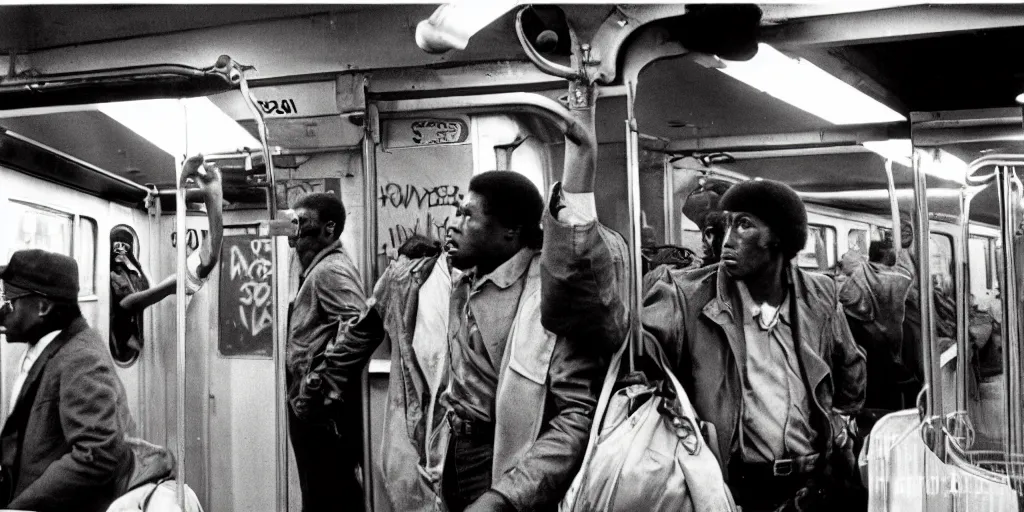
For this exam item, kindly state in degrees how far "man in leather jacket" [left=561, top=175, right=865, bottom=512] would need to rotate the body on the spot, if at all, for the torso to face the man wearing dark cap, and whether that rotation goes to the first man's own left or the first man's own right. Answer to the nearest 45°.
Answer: approximately 90° to the first man's own right

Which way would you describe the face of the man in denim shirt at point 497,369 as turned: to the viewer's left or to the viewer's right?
to the viewer's left

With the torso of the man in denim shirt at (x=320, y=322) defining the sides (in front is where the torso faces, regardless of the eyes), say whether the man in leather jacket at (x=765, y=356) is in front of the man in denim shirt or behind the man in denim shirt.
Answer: behind

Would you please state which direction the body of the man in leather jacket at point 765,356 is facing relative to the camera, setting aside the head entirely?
toward the camera

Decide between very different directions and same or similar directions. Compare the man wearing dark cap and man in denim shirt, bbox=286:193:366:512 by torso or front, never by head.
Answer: same or similar directions

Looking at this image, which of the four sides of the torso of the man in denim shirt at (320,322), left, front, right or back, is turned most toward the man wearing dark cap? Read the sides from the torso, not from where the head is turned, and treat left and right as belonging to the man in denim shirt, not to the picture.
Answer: front

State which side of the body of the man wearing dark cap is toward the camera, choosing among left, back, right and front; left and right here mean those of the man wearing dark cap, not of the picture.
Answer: left

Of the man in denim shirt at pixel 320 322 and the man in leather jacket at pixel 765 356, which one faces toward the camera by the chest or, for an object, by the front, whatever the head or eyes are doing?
the man in leather jacket

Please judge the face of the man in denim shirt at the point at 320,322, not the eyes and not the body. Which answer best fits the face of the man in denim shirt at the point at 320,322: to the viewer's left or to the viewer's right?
to the viewer's left

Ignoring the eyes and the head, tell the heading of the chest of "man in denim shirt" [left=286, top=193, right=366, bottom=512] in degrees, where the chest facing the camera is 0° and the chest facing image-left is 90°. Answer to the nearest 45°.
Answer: approximately 90°

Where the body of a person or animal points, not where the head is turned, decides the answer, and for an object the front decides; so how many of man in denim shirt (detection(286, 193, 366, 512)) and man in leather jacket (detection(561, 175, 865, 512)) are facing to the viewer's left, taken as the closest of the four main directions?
1

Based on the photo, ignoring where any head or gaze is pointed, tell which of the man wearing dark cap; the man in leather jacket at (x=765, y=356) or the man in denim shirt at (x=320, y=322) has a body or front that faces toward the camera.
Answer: the man in leather jacket

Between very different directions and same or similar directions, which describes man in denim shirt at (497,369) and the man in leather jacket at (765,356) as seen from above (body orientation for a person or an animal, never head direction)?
same or similar directions

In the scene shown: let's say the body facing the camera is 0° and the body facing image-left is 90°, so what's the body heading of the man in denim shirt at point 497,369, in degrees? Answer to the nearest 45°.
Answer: approximately 45°

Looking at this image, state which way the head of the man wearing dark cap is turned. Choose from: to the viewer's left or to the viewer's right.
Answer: to the viewer's left

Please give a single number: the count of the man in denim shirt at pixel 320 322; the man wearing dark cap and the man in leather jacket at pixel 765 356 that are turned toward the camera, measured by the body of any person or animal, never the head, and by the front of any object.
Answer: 1
